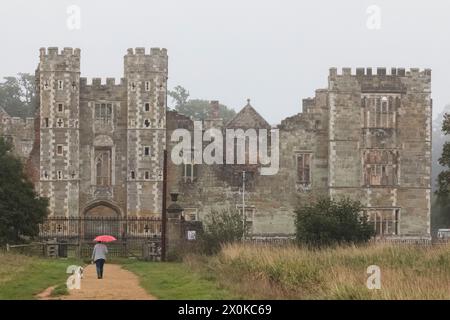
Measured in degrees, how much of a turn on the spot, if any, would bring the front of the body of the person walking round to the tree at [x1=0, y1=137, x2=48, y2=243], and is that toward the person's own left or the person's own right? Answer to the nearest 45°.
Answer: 0° — they already face it

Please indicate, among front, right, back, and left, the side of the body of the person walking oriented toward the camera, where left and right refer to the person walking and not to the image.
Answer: back
